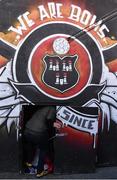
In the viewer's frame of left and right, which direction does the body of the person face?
facing away from the viewer and to the right of the viewer
